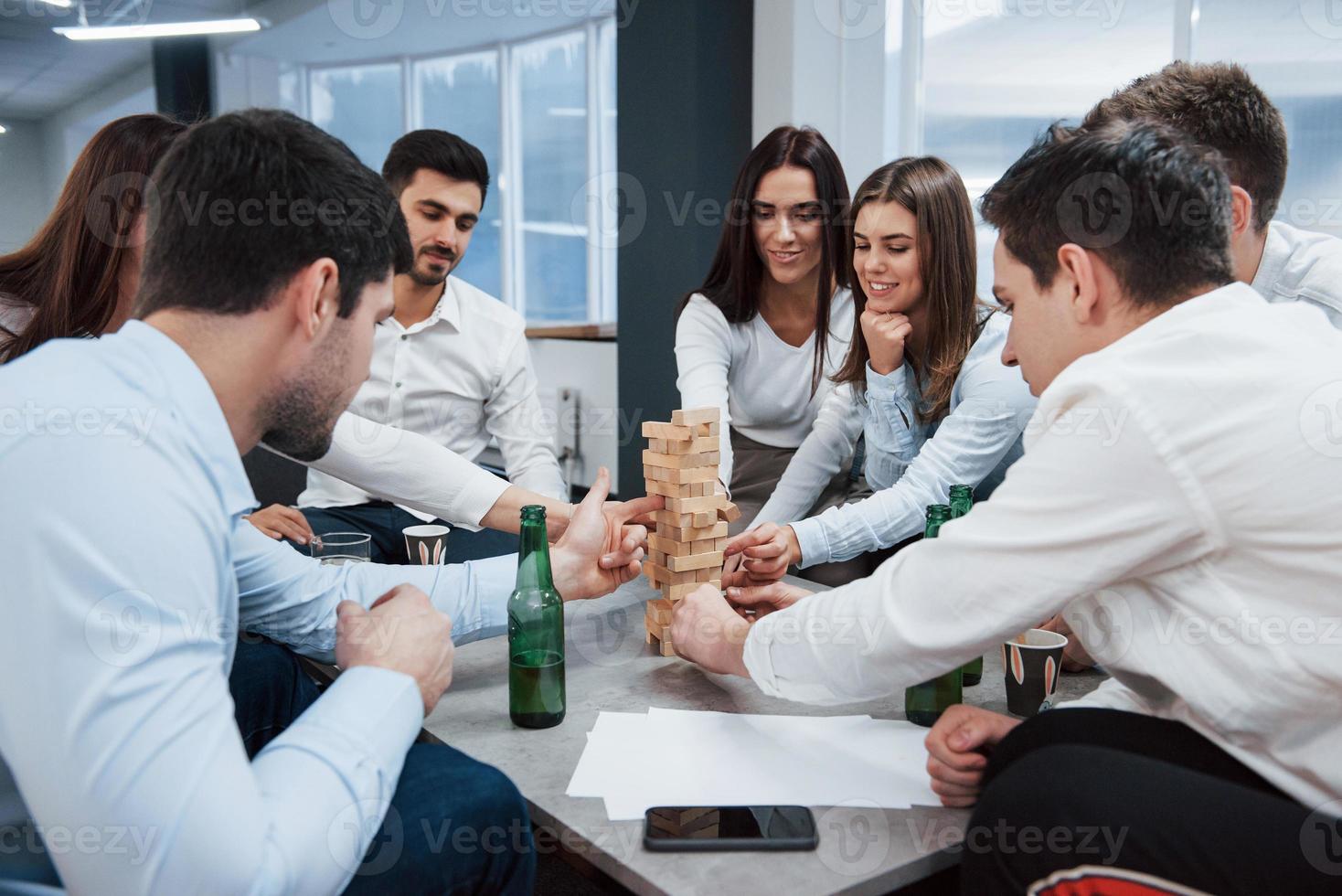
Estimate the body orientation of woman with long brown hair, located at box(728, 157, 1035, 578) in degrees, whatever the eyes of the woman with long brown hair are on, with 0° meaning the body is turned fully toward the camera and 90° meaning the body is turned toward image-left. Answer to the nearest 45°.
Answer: approximately 45°

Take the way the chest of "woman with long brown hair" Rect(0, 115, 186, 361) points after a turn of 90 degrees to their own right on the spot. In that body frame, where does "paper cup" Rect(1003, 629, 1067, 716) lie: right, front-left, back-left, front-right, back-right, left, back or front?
front-left

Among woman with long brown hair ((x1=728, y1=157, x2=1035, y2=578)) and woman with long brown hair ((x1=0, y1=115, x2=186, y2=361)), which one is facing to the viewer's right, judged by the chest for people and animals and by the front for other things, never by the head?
woman with long brown hair ((x1=0, y1=115, x2=186, y2=361))

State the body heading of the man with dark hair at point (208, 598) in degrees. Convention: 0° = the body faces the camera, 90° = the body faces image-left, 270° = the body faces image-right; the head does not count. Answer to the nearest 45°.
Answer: approximately 225°

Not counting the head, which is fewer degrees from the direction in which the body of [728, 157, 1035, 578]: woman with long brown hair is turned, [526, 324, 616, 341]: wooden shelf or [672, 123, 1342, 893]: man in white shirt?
the man in white shirt

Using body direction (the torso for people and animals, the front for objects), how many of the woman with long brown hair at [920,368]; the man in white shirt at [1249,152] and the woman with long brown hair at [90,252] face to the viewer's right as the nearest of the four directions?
1

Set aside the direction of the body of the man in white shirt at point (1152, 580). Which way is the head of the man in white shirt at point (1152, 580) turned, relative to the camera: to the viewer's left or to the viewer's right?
to the viewer's left

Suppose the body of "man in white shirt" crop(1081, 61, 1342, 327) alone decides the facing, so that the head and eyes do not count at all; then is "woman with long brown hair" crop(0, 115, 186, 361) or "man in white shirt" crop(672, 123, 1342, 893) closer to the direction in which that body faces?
the woman with long brown hair

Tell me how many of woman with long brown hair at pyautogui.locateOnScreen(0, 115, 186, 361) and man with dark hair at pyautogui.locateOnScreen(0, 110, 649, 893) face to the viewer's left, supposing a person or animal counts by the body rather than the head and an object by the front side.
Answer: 0

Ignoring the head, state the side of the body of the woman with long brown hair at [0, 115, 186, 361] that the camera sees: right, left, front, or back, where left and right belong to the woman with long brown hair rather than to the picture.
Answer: right

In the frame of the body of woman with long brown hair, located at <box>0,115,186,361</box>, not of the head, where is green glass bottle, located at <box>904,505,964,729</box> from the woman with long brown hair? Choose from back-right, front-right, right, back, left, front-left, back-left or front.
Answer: front-right

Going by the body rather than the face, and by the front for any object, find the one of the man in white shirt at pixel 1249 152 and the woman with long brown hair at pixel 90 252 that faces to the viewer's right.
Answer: the woman with long brown hair

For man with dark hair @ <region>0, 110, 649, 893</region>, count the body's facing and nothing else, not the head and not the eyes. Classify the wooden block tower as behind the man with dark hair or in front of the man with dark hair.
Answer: in front

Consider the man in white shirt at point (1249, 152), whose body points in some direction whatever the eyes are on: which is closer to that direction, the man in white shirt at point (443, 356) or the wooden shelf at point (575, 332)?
the man in white shirt

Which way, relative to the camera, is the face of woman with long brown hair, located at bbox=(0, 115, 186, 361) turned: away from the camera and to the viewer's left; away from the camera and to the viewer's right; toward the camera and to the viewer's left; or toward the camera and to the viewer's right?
away from the camera and to the viewer's right

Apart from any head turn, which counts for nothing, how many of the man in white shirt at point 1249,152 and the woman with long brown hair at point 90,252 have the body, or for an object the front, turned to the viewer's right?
1

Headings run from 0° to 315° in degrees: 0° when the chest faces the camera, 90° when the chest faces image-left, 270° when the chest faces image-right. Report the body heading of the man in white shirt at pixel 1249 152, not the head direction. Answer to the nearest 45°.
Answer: approximately 90°
